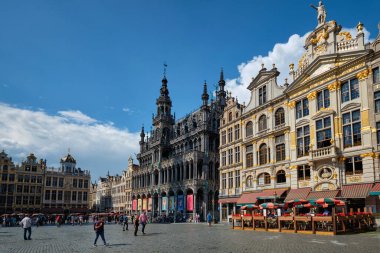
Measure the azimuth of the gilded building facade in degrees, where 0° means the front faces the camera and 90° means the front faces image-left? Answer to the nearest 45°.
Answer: approximately 45°

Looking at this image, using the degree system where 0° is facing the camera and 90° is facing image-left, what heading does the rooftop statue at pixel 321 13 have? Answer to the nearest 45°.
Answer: approximately 45°

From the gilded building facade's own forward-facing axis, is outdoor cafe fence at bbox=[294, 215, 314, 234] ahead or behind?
ahead
